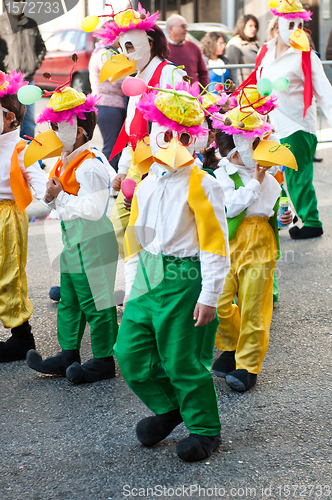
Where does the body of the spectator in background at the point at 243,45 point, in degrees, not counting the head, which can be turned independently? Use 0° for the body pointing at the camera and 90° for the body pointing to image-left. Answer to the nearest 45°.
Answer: approximately 315°

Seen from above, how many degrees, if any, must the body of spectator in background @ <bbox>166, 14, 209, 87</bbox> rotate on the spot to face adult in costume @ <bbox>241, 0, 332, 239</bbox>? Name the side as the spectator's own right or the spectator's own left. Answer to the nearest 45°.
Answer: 0° — they already face them

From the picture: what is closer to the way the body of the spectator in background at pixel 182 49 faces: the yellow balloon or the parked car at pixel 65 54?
the yellow balloon

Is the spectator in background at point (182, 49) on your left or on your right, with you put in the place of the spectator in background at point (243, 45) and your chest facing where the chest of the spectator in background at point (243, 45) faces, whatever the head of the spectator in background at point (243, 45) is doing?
on your right

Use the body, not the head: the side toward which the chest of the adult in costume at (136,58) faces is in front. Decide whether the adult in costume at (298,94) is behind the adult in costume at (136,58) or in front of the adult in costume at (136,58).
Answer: behind

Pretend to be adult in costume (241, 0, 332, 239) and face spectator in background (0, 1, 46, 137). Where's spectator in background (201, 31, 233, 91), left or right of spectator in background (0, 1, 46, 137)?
right
